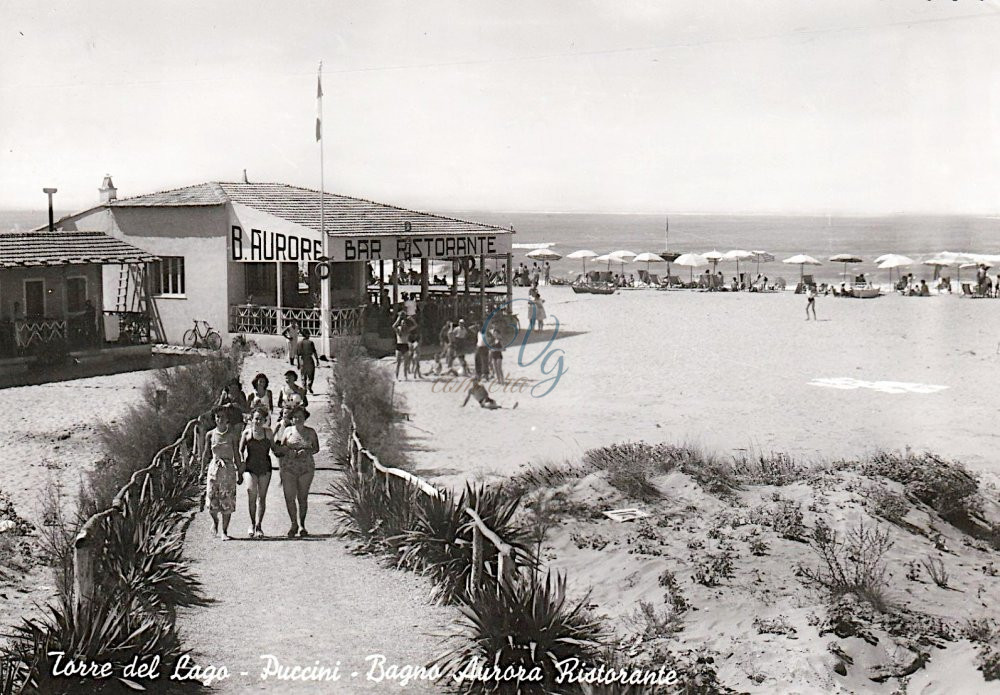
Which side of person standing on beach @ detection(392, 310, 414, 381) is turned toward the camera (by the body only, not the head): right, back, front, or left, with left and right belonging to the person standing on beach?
front

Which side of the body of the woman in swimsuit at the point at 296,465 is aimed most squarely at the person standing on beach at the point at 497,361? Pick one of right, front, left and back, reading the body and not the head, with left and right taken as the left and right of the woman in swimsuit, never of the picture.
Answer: back

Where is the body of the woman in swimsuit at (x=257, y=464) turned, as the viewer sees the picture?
toward the camera

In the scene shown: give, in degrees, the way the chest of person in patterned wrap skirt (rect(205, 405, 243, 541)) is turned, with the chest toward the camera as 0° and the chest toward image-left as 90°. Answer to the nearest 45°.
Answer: approximately 0°

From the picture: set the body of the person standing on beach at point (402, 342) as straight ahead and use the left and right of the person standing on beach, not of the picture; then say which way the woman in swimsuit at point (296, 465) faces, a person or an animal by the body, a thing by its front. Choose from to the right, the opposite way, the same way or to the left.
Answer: the same way

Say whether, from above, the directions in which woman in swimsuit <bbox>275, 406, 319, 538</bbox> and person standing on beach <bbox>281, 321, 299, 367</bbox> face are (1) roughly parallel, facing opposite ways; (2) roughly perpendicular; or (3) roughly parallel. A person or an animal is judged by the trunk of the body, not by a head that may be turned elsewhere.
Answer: roughly parallel

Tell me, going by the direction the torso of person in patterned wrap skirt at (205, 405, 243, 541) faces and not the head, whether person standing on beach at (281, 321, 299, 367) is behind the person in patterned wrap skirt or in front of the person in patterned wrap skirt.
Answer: behind

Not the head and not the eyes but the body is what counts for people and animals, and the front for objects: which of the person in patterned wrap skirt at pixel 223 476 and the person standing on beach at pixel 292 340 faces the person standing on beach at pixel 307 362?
the person standing on beach at pixel 292 340

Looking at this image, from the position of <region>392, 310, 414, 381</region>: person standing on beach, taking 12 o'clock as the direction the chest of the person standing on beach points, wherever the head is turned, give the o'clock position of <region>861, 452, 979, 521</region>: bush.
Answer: The bush is roughly at 11 o'clock from the person standing on beach.

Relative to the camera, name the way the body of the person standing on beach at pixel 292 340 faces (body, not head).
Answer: toward the camera

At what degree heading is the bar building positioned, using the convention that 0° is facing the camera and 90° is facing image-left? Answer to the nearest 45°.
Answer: approximately 315°

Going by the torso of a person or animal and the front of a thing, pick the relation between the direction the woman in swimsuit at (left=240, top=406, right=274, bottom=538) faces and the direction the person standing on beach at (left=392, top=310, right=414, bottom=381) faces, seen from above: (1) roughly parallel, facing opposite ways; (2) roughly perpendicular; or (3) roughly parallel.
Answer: roughly parallel

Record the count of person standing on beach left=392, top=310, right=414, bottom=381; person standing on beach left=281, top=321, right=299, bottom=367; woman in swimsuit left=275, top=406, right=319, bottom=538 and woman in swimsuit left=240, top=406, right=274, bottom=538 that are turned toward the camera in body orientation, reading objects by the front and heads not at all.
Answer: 4

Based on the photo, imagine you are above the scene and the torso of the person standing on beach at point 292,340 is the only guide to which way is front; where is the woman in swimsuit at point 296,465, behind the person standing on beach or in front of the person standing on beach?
in front

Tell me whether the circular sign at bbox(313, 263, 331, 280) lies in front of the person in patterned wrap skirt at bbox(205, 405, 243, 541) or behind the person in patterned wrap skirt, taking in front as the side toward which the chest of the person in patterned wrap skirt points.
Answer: behind

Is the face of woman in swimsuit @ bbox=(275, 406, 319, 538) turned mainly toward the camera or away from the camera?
toward the camera

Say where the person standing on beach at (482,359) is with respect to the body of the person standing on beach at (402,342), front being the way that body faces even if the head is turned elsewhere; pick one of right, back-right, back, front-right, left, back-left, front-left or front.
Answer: front-left
